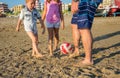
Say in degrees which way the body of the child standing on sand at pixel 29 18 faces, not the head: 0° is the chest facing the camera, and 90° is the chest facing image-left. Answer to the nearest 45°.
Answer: approximately 315°

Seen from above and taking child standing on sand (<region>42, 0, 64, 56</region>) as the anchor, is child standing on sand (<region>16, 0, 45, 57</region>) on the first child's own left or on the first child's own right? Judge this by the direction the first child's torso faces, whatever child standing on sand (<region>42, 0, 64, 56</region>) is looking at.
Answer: on the first child's own right

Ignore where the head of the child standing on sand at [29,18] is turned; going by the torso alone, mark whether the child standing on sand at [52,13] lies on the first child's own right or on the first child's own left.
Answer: on the first child's own left

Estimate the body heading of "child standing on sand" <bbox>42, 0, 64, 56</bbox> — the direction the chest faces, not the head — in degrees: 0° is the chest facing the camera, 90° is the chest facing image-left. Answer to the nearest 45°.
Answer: approximately 0°
